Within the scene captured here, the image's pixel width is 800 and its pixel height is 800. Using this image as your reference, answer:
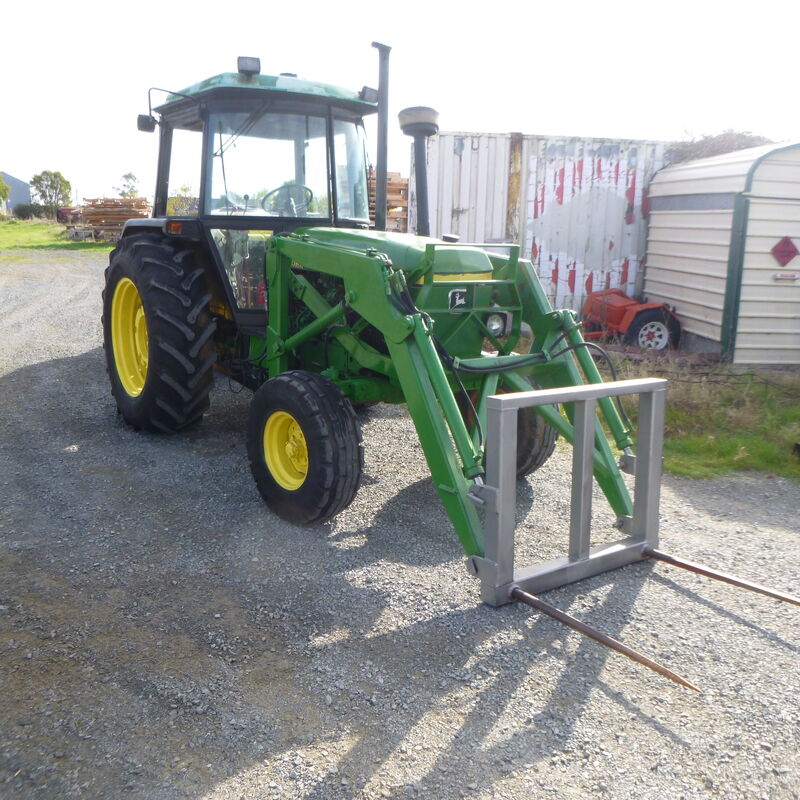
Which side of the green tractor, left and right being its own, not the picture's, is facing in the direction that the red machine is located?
left

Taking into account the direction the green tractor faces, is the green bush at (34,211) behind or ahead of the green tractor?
behind

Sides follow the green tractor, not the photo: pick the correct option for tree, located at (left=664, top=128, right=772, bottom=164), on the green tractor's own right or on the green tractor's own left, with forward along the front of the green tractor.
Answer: on the green tractor's own left

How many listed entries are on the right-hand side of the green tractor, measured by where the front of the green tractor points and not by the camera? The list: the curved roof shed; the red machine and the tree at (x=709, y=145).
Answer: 0

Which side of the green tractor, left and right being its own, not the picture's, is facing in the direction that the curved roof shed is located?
left

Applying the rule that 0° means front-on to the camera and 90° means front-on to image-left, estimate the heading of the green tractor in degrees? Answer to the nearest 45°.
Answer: approximately 315°

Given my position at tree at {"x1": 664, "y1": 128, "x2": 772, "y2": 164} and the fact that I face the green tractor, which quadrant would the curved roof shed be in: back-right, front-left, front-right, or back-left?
front-left
